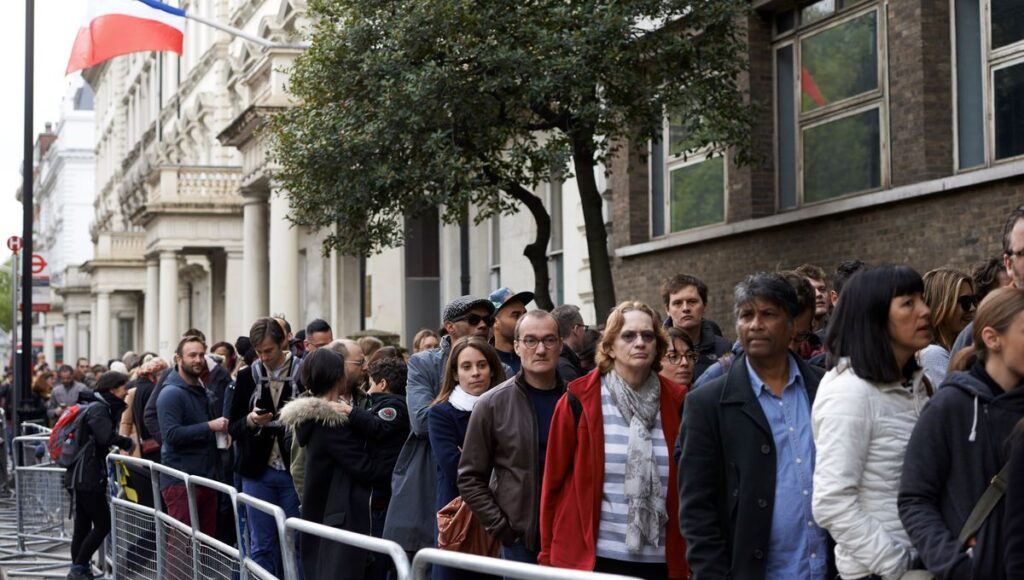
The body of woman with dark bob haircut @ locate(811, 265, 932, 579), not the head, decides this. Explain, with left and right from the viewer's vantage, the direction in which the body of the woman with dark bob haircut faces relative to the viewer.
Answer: facing to the right of the viewer

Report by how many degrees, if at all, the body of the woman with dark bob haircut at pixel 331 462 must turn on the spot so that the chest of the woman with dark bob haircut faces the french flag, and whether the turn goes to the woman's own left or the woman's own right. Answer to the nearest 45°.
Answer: approximately 45° to the woman's own left

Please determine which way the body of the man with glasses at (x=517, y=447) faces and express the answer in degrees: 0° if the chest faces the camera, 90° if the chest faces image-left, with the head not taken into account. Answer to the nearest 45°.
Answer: approximately 315°

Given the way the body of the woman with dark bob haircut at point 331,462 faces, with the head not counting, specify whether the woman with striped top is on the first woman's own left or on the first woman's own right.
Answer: on the first woman's own right

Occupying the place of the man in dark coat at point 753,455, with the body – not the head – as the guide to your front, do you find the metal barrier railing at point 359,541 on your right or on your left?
on your right
